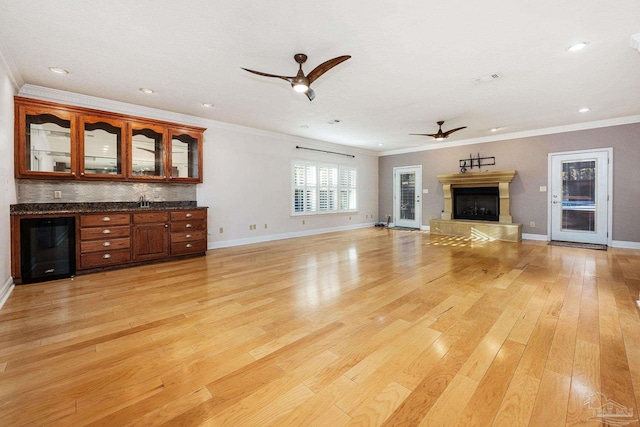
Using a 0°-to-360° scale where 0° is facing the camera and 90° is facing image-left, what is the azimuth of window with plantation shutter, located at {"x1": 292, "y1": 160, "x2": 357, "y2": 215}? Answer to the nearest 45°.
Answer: approximately 315°

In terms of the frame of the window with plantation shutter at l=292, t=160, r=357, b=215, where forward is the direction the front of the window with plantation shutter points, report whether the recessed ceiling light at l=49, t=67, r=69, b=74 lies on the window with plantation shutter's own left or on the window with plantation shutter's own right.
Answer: on the window with plantation shutter's own right

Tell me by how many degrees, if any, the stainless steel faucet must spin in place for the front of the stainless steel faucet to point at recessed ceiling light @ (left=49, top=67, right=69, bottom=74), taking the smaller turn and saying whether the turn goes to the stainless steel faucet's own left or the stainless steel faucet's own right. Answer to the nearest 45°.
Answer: approximately 45° to the stainless steel faucet's own right

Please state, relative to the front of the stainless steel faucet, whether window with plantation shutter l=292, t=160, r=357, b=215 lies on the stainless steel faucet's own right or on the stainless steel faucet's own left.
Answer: on the stainless steel faucet's own left

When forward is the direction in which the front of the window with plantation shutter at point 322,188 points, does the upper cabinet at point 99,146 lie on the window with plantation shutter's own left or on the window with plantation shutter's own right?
on the window with plantation shutter's own right
